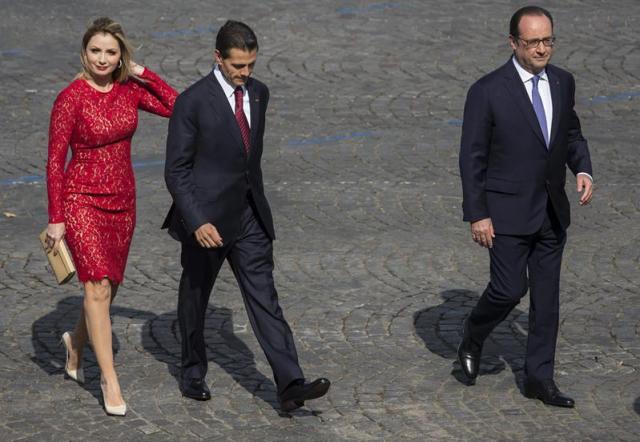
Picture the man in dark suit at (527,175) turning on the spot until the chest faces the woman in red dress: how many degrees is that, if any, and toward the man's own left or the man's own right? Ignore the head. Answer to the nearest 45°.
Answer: approximately 135° to the man's own right

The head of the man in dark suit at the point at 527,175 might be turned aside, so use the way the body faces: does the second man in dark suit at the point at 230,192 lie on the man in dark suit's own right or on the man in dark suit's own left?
on the man in dark suit's own right

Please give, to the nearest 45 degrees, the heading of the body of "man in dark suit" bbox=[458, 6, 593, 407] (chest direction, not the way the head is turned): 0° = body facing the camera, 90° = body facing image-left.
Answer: approximately 315°

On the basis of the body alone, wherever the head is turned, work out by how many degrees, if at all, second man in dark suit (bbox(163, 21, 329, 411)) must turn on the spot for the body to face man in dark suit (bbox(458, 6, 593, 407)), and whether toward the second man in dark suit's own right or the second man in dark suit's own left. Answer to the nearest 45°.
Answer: approximately 45° to the second man in dark suit's own left

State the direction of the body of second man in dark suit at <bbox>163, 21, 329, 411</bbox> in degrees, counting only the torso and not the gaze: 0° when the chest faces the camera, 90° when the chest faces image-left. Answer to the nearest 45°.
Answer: approximately 315°

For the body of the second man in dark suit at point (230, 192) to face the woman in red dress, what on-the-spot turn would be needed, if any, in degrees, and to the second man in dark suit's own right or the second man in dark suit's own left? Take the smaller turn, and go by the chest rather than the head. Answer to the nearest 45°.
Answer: approximately 135° to the second man in dark suit's own right

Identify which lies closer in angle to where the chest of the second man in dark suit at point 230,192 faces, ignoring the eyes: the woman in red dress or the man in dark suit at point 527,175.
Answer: the man in dark suit
